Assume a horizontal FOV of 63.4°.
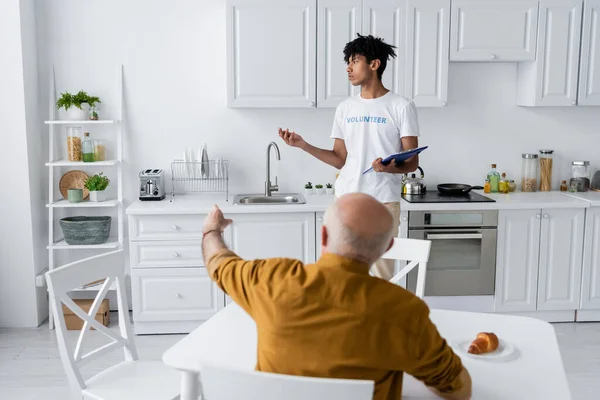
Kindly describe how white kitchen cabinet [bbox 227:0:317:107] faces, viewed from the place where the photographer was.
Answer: facing the viewer

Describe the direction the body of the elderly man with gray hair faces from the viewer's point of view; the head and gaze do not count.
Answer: away from the camera

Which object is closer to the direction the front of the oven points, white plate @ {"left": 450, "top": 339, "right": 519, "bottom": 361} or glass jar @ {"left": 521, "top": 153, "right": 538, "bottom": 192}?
the white plate

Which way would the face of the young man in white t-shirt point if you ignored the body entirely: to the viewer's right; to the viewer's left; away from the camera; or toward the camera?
to the viewer's left

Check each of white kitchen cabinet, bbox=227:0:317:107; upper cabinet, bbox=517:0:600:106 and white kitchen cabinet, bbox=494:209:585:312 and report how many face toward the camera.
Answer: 3

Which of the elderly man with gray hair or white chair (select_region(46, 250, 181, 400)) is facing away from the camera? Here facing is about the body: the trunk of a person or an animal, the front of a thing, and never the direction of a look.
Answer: the elderly man with gray hair

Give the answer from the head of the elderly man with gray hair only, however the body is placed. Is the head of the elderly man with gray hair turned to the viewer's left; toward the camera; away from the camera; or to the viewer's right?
away from the camera

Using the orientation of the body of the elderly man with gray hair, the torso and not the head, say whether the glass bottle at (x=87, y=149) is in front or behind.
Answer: in front

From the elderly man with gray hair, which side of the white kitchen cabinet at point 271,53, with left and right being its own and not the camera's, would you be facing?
front

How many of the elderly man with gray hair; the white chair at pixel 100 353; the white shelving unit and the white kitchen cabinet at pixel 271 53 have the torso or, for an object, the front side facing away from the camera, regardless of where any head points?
1

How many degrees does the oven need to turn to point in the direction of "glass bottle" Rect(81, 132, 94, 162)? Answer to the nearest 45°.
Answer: approximately 90° to its right

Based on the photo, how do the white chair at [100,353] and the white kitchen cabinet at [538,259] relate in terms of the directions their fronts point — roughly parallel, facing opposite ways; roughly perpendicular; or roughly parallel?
roughly perpendicular

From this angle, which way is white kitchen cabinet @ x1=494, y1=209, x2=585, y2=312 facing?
toward the camera

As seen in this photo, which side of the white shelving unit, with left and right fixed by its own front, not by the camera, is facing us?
front

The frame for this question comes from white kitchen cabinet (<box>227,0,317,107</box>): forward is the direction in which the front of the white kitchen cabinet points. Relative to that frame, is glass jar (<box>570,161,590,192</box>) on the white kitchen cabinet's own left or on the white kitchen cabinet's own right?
on the white kitchen cabinet's own left

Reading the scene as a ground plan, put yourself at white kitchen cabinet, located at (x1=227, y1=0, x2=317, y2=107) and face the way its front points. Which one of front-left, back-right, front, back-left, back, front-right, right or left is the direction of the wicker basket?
right

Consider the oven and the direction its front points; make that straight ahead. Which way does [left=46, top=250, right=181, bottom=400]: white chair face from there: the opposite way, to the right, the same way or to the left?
to the left

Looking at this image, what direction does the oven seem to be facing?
toward the camera
